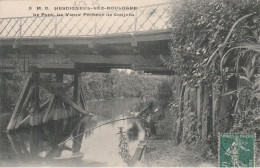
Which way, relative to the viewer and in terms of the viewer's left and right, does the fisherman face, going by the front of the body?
facing to the left of the viewer
